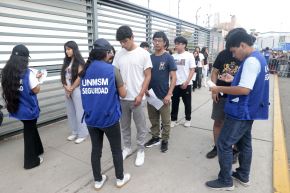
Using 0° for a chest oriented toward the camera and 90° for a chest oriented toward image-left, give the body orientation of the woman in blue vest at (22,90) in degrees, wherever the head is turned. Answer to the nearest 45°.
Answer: approximately 225°

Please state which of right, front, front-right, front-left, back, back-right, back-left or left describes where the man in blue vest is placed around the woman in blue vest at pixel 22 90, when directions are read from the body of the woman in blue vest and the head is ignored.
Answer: right

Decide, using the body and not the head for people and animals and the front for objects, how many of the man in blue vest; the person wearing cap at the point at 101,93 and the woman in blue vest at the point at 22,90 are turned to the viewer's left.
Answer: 1

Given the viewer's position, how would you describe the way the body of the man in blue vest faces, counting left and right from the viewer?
facing to the left of the viewer

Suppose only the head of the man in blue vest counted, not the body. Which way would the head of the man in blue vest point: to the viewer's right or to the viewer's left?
to the viewer's left

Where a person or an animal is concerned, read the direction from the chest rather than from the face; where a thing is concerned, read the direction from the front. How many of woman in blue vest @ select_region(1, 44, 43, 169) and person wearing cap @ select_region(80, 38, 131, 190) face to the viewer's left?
0

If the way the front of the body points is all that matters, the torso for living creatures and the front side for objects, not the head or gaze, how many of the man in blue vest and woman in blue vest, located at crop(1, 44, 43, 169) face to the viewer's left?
1

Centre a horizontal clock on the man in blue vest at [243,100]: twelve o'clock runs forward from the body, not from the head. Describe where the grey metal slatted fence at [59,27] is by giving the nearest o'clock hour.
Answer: The grey metal slatted fence is roughly at 1 o'clock from the man in blue vest.

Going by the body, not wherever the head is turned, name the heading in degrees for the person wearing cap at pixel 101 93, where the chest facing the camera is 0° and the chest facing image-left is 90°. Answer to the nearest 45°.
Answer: approximately 225°

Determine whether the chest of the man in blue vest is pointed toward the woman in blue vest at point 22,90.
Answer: yes
